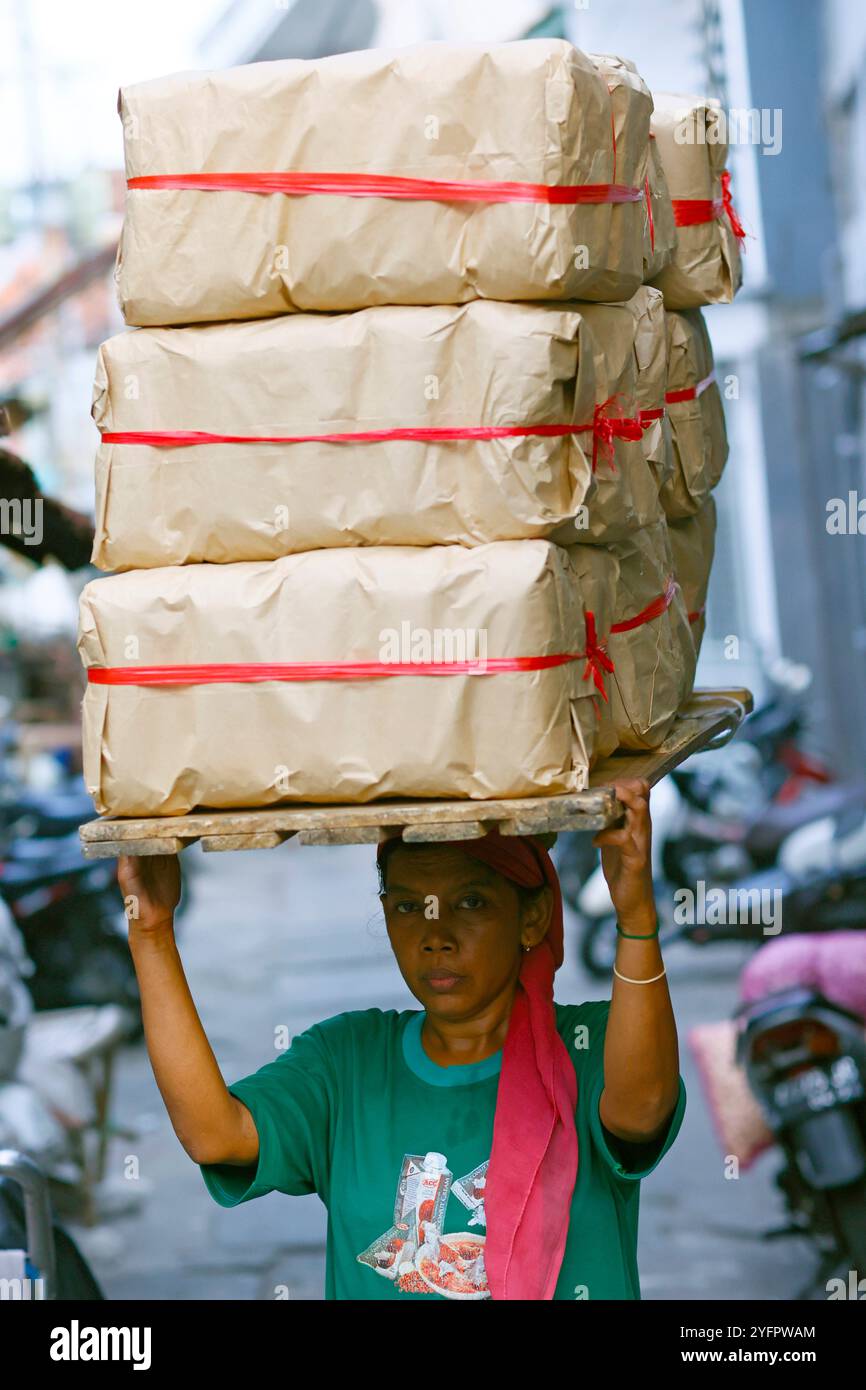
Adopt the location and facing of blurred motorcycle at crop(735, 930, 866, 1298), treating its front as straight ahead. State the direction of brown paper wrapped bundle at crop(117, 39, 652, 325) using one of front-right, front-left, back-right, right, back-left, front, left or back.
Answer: back

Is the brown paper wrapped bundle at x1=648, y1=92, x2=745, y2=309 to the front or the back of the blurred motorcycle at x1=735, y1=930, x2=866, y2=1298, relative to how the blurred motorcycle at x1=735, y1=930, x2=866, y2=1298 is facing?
to the back

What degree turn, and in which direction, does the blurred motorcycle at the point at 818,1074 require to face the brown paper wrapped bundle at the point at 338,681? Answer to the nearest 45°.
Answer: approximately 180°

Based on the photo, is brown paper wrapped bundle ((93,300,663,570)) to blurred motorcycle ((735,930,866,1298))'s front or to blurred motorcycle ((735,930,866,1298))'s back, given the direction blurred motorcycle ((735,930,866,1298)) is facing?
to the back

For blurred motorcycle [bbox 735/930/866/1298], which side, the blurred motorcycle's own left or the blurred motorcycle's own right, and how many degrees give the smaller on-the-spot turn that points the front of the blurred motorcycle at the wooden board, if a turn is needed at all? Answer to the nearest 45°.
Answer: approximately 180°

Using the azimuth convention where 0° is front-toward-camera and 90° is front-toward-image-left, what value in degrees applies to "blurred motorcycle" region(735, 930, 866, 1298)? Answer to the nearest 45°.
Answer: approximately 180°
